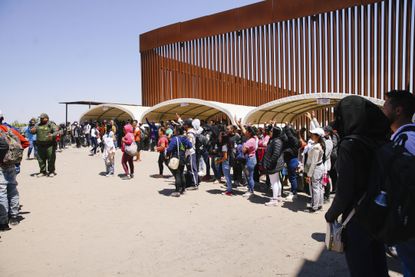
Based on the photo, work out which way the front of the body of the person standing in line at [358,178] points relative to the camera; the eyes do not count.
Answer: to the viewer's left

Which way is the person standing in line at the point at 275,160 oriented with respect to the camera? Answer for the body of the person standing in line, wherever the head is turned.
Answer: to the viewer's left

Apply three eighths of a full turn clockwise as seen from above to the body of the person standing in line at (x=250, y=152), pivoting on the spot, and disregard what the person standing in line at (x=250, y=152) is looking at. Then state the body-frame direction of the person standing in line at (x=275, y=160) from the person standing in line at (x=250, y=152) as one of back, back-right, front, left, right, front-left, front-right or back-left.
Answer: right

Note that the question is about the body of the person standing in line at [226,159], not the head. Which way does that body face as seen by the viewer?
to the viewer's left

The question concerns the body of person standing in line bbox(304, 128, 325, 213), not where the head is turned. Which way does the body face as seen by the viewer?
to the viewer's left

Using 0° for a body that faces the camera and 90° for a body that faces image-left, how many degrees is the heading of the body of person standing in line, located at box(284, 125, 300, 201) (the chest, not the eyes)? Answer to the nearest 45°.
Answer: approximately 90°
